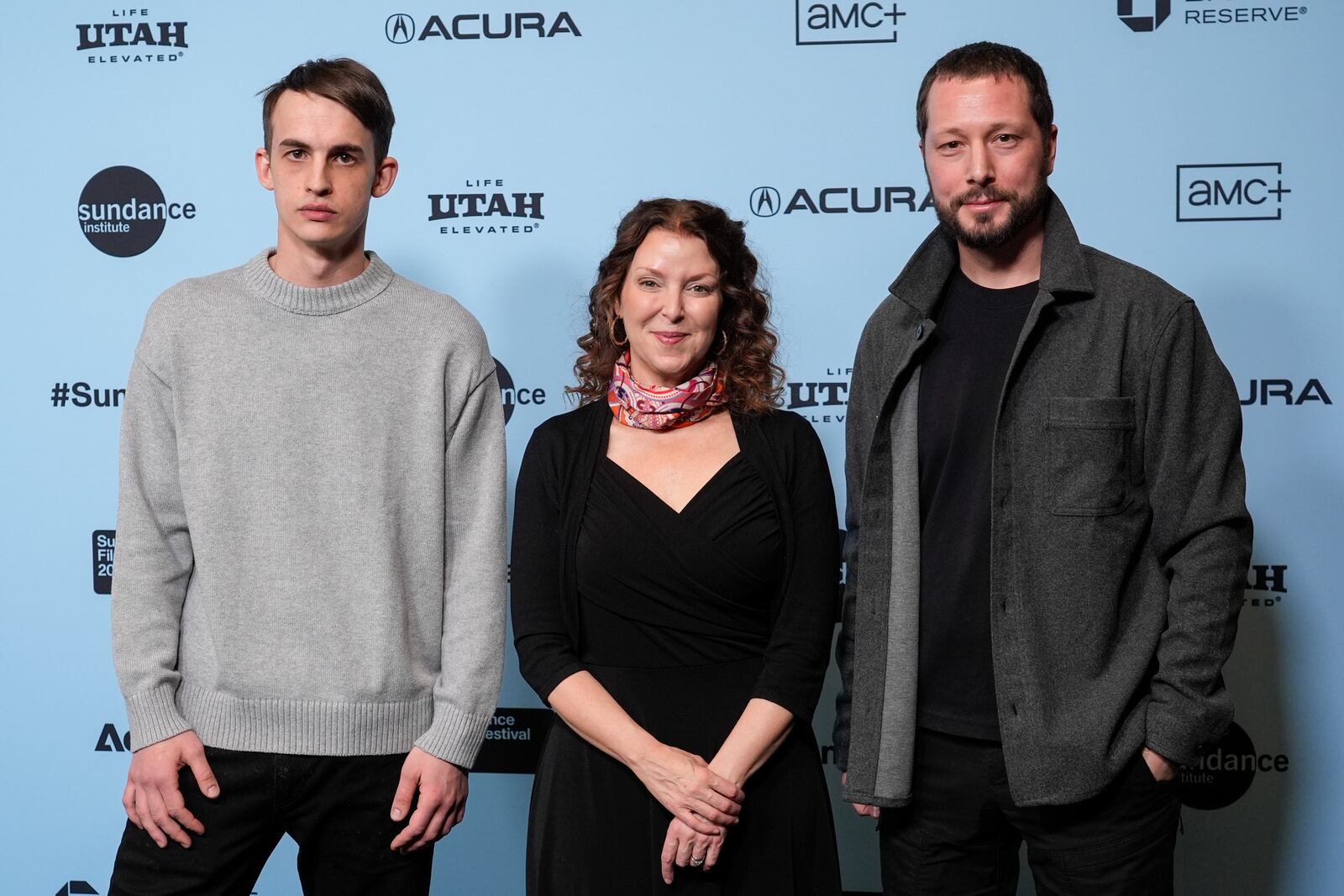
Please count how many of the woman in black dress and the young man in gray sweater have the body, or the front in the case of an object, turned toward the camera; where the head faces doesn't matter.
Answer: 2
